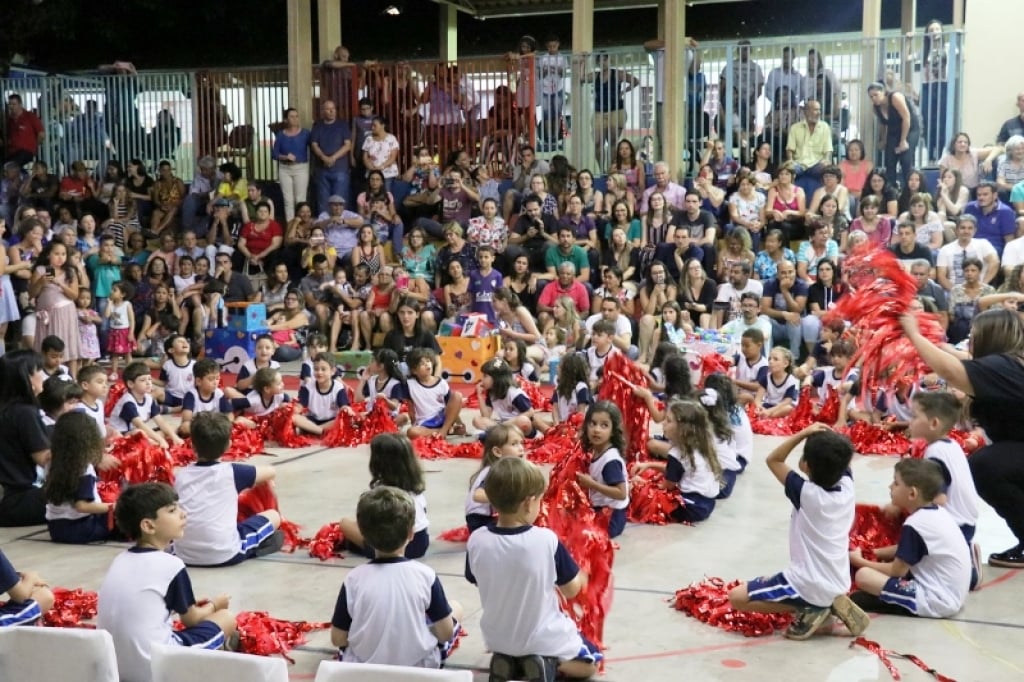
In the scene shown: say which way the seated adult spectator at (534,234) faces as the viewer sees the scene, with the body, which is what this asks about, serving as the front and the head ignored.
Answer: toward the camera

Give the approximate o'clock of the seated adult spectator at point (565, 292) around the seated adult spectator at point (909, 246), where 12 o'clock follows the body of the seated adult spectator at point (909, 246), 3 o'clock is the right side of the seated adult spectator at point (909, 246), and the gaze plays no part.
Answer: the seated adult spectator at point (565, 292) is roughly at 3 o'clock from the seated adult spectator at point (909, 246).

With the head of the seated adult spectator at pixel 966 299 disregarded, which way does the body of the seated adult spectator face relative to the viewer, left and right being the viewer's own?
facing the viewer and to the left of the viewer

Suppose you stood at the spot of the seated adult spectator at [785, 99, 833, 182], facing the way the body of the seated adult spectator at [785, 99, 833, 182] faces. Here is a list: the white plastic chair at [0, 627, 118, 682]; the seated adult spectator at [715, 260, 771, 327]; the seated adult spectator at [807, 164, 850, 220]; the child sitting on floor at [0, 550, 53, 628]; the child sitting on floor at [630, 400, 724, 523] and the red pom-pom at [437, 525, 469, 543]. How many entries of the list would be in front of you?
6

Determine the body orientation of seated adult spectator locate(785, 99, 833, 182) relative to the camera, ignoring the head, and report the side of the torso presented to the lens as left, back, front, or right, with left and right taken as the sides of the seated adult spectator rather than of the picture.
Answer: front

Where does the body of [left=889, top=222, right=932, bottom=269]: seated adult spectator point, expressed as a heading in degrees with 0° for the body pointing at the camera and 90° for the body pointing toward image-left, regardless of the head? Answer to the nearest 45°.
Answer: approximately 0°

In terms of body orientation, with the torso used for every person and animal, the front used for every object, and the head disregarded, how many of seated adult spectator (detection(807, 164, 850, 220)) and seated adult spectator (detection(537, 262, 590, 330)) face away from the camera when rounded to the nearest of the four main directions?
0

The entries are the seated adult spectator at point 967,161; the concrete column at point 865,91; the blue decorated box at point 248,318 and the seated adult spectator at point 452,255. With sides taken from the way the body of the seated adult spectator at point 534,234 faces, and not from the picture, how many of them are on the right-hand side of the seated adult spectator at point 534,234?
2

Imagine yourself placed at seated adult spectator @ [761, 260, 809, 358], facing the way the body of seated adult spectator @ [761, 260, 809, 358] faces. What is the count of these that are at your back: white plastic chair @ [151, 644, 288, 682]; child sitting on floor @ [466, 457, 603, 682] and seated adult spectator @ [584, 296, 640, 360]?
0

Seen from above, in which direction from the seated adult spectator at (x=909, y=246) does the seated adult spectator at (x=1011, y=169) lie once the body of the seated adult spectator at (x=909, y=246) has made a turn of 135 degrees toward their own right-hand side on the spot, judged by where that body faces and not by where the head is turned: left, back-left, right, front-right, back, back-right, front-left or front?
right

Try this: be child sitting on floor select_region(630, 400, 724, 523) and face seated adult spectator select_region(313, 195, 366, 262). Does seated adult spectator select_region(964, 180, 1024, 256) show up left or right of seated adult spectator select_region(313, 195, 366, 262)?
right

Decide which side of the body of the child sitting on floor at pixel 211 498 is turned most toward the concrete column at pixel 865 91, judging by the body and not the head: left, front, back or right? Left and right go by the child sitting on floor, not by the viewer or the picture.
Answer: front

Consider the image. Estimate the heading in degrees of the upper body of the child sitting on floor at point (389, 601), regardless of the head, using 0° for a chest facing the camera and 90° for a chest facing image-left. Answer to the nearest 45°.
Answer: approximately 180°

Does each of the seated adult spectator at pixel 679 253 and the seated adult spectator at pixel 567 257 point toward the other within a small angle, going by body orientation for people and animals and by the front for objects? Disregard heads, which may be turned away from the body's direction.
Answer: no

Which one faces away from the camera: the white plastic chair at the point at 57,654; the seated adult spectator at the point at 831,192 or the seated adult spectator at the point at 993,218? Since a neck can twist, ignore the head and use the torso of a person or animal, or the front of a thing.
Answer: the white plastic chair

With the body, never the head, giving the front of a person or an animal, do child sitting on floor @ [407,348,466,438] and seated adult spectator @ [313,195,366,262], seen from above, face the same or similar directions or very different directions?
same or similar directions

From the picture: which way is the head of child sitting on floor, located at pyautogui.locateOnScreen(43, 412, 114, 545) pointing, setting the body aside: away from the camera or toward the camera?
away from the camera

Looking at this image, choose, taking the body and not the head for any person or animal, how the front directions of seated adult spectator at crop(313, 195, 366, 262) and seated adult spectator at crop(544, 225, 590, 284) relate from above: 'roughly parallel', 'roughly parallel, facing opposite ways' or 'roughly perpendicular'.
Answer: roughly parallel

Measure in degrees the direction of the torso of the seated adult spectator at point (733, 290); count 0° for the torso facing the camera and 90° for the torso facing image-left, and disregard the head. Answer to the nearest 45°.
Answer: approximately 45°

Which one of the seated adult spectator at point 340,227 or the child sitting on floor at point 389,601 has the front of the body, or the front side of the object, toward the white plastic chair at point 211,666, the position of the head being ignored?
the seated adult spectator

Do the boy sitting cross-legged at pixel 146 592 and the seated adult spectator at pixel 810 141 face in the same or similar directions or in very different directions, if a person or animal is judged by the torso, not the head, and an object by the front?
very different directions

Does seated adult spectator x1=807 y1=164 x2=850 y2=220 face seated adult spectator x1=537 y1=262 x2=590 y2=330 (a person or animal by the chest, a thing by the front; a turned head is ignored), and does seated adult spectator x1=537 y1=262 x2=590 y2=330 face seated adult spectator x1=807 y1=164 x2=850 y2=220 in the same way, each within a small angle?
no

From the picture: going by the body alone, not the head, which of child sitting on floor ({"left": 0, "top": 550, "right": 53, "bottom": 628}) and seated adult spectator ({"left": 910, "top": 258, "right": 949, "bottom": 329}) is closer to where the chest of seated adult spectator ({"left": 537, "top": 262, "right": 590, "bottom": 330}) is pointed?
the child sitting on floor
